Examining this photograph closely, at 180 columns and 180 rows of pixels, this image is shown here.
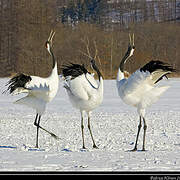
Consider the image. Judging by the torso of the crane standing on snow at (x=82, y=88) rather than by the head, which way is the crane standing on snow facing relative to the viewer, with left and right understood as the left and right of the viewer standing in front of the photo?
facing to the right of the viewer

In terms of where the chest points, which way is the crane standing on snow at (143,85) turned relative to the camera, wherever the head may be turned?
to the viewer's left

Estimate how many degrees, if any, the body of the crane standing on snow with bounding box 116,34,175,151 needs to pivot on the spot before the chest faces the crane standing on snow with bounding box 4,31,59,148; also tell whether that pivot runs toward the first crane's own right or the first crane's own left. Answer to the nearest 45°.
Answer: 0° — it already faces it

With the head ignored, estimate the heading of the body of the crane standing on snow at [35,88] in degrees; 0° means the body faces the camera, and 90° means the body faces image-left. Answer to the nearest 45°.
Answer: approximately 270°

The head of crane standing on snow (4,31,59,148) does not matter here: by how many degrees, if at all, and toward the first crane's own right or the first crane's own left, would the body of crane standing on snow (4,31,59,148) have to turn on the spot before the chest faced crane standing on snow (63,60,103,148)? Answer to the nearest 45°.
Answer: approximately 45° to the first crane's own right

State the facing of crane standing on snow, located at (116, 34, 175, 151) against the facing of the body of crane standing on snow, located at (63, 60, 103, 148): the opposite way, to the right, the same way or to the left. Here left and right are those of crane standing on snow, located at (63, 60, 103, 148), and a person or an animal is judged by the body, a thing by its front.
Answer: the opposite way
